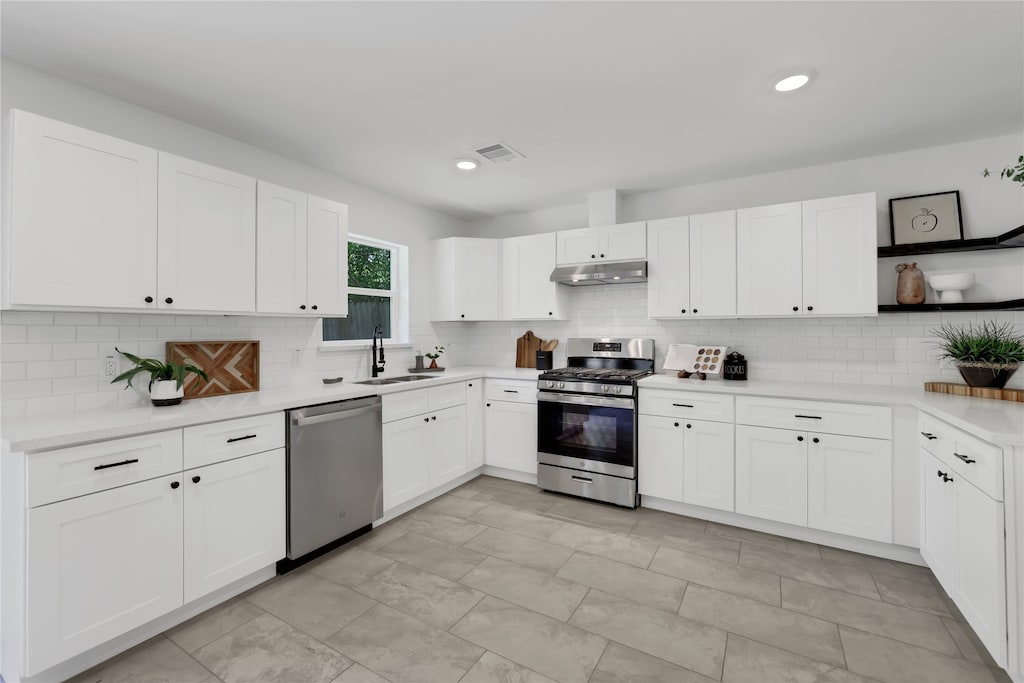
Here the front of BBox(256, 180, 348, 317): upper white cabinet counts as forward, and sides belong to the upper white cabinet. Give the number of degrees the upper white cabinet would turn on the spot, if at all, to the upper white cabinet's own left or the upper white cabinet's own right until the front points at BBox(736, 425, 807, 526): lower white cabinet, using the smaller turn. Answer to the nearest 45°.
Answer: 0° — it already faces it

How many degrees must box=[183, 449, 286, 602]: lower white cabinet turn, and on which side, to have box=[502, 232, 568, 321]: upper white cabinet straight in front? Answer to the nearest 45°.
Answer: approximately 45° to its left

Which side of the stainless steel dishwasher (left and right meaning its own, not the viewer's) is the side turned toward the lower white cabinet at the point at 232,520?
right

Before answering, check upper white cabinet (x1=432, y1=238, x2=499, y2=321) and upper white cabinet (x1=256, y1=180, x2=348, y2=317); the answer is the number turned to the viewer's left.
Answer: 0

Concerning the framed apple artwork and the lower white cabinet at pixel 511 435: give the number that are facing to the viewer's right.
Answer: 0

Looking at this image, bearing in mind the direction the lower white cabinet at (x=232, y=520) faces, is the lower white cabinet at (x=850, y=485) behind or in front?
in front

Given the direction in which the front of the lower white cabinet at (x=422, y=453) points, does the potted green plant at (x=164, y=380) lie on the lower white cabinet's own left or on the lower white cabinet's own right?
on the lower white cabinet's own right

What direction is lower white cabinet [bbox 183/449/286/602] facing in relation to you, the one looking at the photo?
facing the viewer and to the right of the viewer

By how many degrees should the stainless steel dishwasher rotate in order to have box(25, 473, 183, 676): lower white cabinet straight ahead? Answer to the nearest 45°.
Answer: approximately 90° to its right

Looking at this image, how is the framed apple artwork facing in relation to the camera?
toward the camera

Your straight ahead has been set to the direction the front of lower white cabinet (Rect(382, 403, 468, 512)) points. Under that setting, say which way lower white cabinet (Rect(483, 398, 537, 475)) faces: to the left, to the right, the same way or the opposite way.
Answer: to the right

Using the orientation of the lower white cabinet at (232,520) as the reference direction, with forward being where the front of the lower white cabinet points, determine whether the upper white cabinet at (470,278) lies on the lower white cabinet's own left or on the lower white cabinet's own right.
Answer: on the lower white cabinet's own left

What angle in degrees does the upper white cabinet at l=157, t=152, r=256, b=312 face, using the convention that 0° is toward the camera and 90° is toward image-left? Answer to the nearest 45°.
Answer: approximately 315°
